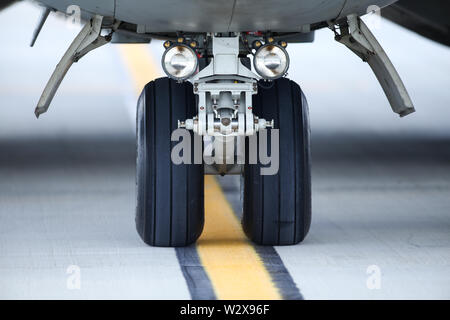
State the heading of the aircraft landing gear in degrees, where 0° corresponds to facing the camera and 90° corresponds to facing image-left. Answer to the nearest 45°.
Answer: approximately 0°
